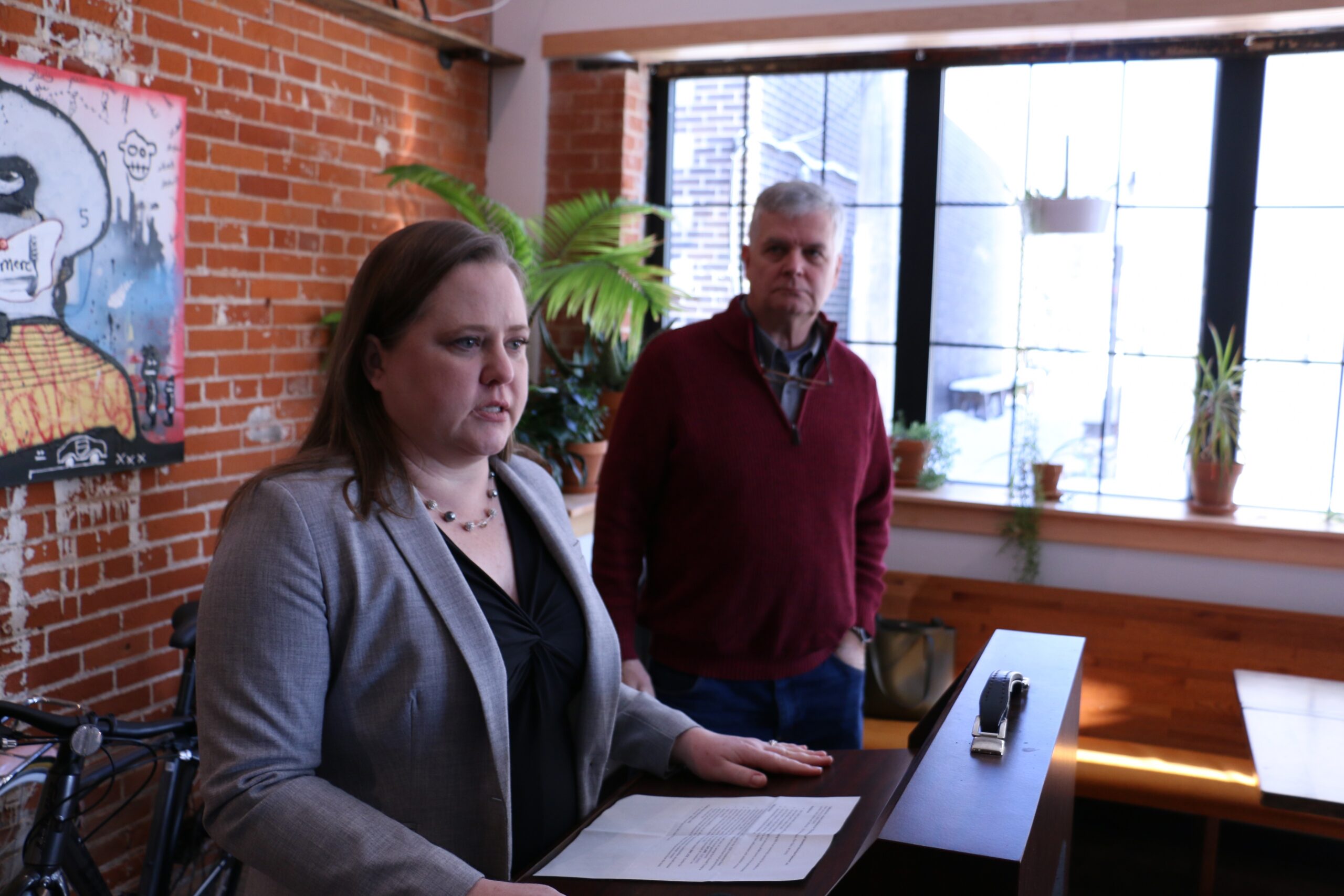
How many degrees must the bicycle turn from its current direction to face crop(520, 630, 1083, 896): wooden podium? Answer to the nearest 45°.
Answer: approximately 90° to its left

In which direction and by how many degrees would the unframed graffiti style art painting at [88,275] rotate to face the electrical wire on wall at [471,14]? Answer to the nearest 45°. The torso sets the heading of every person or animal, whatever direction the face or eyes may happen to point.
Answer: approximately 90° to its left

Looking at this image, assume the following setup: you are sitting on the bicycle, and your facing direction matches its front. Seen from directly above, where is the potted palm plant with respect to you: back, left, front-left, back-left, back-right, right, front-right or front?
back

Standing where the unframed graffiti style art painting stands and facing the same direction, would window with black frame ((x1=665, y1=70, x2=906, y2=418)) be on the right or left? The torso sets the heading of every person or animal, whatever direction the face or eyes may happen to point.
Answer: on its left

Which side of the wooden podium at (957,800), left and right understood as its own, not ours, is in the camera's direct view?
right

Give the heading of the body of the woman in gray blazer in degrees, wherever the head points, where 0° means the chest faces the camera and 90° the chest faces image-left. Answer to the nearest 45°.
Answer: approximately 315°

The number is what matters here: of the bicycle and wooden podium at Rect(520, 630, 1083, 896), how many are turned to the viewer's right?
1

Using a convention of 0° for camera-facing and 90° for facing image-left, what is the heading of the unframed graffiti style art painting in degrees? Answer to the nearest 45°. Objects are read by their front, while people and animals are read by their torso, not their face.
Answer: approximately 315°

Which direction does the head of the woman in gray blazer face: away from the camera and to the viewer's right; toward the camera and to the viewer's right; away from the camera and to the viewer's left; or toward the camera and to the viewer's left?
toward the camera and to the viewer's right

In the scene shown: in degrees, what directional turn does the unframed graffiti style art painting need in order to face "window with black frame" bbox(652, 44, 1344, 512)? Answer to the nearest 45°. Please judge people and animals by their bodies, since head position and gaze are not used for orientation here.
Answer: approximately 45° to its left

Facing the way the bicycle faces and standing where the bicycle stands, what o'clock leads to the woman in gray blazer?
The woman in gray blazer is roughly at 10 o'clock from the bicycle.

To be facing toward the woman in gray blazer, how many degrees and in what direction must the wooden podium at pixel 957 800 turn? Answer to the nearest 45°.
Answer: approximately 180°
